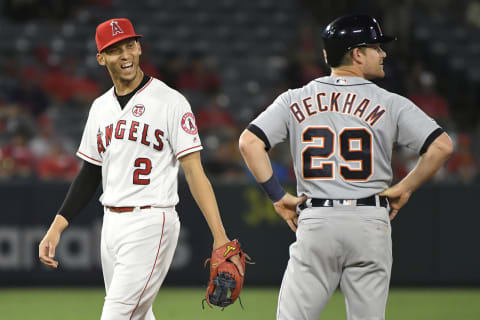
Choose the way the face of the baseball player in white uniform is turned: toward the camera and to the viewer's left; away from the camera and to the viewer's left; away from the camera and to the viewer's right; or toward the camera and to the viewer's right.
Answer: toward the camera and to the viewer's right

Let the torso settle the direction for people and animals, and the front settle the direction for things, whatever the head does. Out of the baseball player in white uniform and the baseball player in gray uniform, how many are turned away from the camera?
1

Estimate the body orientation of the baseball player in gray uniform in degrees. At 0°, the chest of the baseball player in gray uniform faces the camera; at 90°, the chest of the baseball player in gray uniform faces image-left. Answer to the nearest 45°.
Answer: approximately 180°

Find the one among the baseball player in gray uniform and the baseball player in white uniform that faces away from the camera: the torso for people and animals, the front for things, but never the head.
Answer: the baseball player in gray uniform

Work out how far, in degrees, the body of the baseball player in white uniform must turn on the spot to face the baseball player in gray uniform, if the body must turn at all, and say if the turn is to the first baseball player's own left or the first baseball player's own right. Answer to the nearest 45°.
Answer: approximately 135° to the first baseball player's own left

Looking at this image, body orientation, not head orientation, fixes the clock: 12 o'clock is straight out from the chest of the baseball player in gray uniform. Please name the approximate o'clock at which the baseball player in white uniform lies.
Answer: The baseball player in white uniform is roughly at 9 o'clock from the baseball player in gray uniform.

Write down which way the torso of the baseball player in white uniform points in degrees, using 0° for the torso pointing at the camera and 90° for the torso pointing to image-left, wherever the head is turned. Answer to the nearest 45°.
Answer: approximately 45°

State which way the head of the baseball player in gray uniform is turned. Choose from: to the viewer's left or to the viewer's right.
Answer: to the viewer's right
